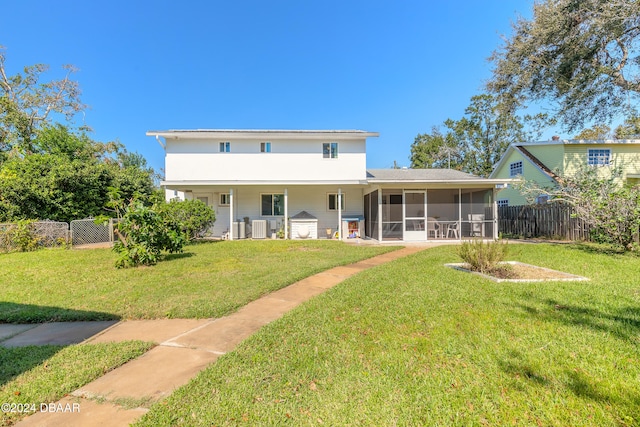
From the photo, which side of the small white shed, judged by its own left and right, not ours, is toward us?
front

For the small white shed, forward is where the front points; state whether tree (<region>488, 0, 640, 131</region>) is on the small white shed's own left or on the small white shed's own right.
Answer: on the small white shed's own left

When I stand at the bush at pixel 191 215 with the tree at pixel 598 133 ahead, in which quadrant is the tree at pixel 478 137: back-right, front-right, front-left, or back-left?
front-left

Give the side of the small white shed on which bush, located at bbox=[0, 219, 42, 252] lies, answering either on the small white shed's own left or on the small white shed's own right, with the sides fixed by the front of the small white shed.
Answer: on the small white shed's own right

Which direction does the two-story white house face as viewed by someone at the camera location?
facing away from the viewer

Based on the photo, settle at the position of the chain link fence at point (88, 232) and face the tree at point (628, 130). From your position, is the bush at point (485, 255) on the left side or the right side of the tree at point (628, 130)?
right

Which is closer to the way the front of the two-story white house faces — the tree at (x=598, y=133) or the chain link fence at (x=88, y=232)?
the tree

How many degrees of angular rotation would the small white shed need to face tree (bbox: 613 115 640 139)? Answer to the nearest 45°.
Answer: approximately 90° to its left

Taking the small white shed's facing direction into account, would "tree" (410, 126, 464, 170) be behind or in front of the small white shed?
behind
